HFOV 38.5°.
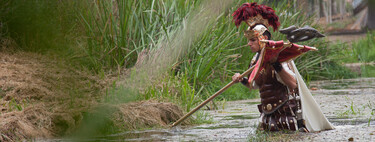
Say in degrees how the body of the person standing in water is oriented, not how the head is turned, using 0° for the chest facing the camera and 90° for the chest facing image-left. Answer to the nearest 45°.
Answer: approximately 45°

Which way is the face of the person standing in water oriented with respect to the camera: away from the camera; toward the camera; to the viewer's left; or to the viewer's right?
to the viewer's left
